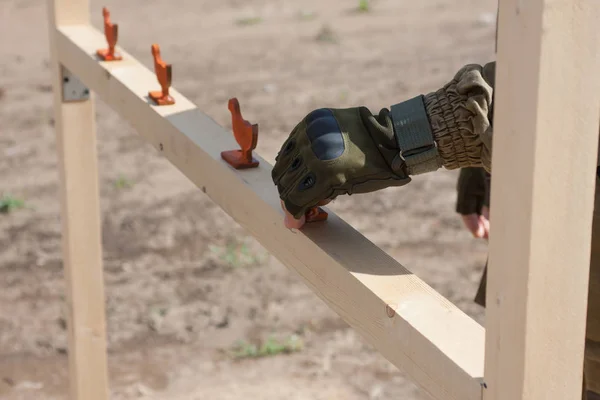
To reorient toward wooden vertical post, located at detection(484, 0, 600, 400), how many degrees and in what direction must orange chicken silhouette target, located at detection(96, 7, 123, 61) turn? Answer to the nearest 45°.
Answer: approximately 135° to its left

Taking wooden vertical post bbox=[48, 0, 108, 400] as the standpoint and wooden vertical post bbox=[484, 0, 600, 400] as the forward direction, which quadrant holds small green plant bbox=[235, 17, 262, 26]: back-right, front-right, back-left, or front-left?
back-left

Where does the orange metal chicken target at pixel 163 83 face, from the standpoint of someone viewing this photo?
facing away from the viewer and to the left of the viewer

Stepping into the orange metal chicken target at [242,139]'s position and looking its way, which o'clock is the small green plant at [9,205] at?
The small green plant is roughly at 1 o'clock from the orange metal chicken target.

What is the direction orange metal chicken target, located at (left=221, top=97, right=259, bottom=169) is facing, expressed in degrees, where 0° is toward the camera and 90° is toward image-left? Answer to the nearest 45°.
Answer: approximately 135°

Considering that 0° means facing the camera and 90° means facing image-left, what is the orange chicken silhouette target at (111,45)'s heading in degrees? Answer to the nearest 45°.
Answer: approximately 135°
